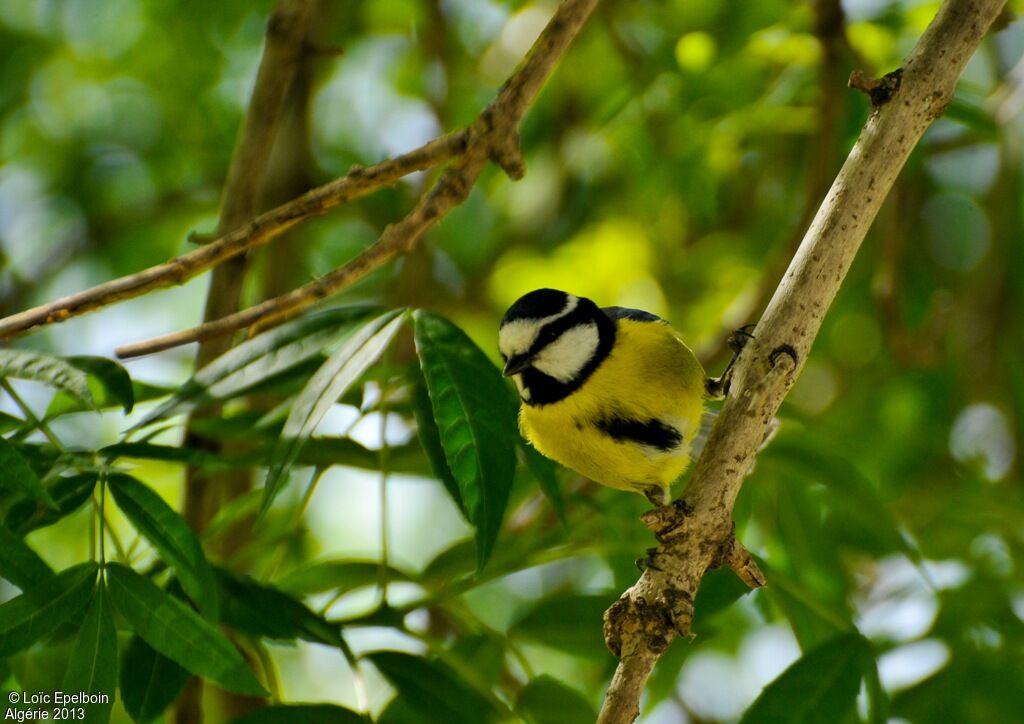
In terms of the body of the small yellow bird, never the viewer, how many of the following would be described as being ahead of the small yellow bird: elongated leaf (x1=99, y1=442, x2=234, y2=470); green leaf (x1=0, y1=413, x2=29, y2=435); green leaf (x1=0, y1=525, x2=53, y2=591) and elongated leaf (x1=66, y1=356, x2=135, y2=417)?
4

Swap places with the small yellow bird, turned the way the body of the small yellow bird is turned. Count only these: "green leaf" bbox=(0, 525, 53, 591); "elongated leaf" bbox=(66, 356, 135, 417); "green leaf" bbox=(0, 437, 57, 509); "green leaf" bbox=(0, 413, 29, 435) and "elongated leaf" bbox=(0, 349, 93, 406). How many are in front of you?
5

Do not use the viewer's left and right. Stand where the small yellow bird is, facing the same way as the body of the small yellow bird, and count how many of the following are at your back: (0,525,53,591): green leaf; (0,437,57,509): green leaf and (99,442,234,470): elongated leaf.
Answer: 0

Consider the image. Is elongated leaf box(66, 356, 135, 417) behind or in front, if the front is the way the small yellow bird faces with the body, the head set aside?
in front
